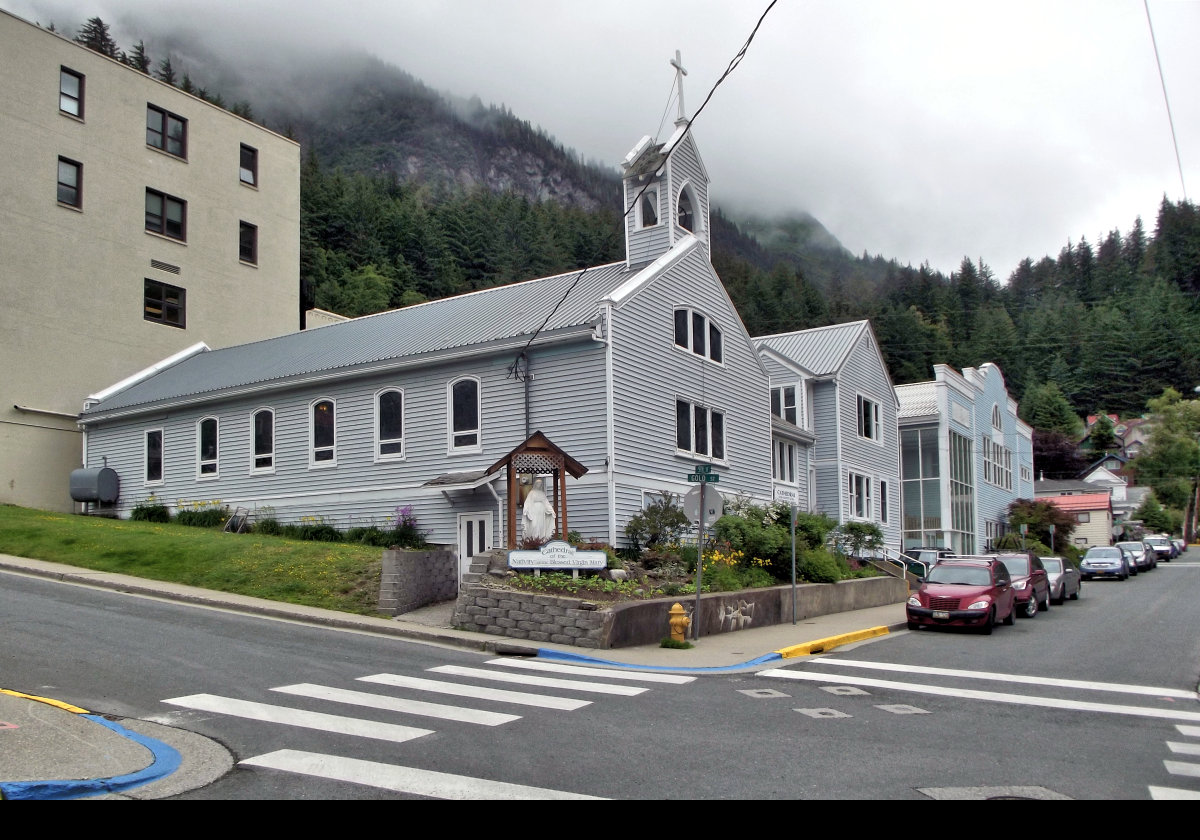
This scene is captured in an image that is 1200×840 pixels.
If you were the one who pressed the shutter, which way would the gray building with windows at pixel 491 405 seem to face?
facing the viewer and to the right of the viewer

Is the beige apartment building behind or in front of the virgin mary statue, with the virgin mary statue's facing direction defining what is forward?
behind

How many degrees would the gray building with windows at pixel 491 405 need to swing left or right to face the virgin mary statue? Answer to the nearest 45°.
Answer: approximately 45° to its right

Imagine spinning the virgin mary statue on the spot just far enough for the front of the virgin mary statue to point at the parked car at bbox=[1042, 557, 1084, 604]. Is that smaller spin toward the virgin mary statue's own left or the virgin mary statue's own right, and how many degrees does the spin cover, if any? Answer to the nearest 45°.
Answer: approximately 135° to the virgin mary statue's own left

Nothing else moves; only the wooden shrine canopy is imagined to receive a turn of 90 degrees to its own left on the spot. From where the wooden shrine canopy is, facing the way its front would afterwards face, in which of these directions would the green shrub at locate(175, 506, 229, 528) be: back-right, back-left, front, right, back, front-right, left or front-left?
back-left

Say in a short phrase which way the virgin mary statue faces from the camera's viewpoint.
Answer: facing the viewer

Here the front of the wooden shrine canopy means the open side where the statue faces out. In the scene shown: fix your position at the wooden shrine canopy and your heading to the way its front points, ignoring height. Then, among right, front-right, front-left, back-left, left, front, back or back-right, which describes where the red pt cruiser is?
left

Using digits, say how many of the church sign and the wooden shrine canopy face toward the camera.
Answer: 2

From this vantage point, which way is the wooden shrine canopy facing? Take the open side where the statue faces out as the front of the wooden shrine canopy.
toward the camera

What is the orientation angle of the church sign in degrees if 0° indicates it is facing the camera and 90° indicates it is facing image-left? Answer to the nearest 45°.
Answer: approximately 0°

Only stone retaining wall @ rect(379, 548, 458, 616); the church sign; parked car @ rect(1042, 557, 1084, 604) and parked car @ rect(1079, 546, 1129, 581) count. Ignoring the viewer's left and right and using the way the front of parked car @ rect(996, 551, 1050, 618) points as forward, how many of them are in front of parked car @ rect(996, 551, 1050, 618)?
2

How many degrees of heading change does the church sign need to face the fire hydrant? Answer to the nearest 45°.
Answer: approximately 45° to its left

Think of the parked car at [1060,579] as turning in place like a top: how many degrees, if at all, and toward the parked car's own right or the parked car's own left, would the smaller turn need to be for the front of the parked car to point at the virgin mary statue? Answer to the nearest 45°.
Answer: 0° — it already faces it

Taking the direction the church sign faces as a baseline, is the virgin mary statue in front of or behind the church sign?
behind

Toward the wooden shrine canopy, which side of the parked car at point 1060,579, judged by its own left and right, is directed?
front

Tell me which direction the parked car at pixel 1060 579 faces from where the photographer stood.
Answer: facing the viewer and to the left of the viewer
